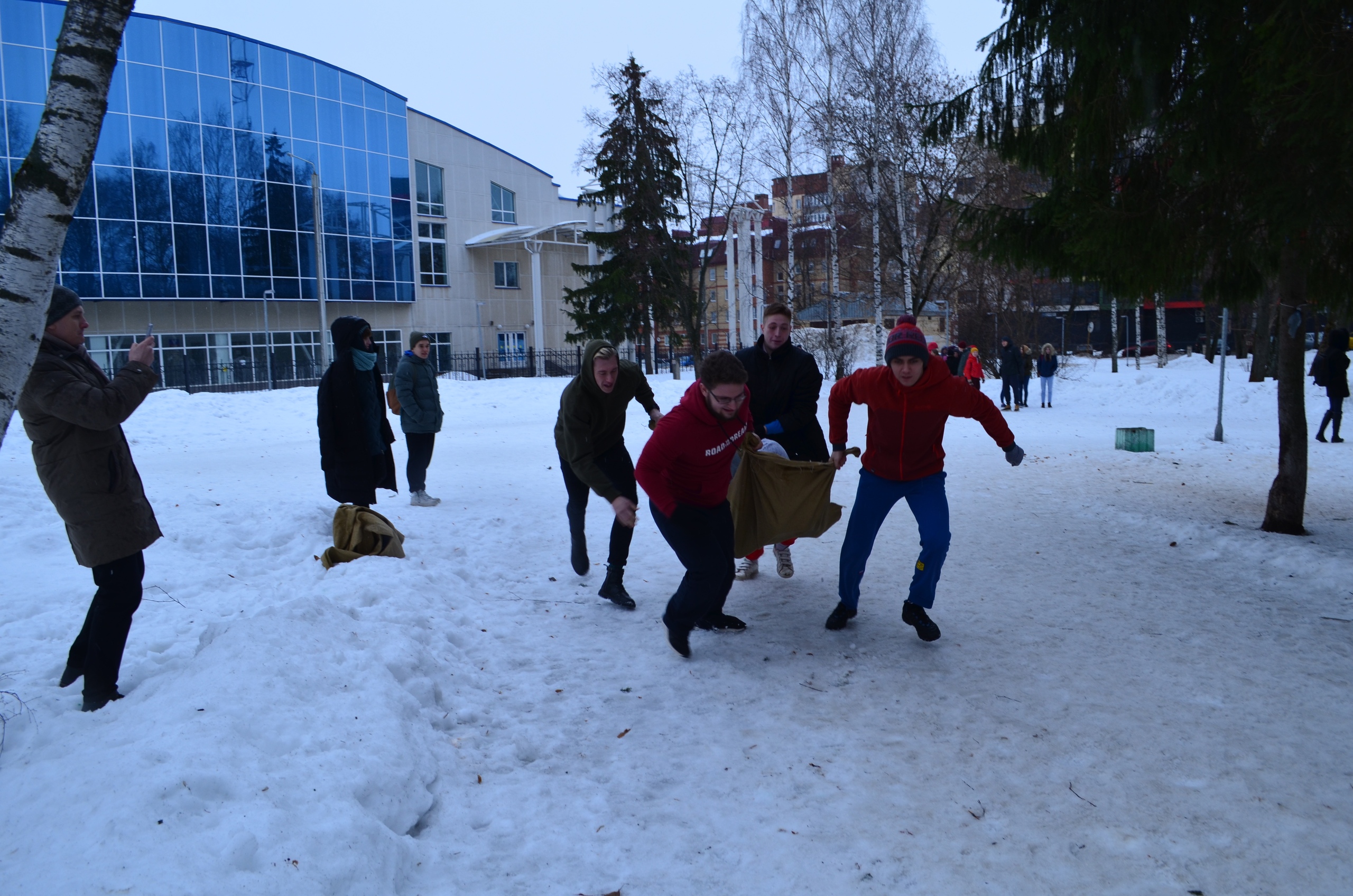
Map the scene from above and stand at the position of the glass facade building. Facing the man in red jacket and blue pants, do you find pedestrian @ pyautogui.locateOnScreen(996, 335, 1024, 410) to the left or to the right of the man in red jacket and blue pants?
left

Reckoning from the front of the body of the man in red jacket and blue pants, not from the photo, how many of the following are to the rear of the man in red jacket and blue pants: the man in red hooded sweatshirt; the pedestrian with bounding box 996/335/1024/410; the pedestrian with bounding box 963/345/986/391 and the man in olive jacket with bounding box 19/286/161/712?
2

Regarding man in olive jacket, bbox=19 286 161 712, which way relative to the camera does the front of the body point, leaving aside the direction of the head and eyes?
to the viewer's right

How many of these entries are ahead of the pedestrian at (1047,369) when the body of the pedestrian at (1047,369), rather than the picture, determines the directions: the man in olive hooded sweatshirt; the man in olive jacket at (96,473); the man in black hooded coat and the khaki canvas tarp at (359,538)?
4

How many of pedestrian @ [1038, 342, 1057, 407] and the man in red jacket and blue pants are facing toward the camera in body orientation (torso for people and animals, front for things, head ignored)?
2

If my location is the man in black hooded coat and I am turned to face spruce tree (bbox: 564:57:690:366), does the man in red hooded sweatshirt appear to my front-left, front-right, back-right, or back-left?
back-right

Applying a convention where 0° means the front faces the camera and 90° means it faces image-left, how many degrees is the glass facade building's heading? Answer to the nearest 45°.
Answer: approximately 315°

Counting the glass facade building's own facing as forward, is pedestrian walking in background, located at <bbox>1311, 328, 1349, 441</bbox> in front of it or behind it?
in front
